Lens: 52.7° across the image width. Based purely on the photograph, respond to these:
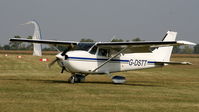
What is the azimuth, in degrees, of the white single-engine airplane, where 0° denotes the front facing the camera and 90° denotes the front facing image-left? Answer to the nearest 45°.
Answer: approximately 45°
